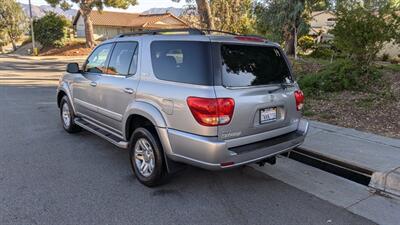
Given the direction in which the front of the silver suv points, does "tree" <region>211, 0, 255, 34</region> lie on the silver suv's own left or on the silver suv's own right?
on the silver suv's own right

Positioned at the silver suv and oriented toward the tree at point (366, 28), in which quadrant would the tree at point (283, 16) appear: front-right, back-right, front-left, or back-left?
front-left

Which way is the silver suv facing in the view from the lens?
facing away from the viewer and to the left of the viewer

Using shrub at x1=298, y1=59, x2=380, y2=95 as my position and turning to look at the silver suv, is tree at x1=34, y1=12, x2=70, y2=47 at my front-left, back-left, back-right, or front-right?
back-right

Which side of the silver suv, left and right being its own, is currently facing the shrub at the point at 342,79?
right

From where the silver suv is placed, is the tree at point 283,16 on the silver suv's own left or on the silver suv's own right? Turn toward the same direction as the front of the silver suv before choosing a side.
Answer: on the silver suv's own right

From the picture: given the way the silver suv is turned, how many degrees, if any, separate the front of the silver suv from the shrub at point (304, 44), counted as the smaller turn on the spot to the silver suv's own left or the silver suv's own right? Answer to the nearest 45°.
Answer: approximately 45° to the silver suv's own right
